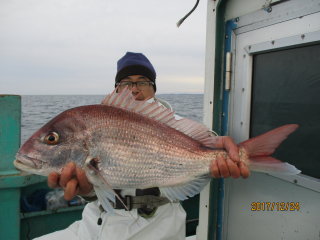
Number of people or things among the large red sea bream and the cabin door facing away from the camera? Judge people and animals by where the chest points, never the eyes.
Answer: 0

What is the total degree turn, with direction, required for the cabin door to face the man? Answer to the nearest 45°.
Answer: approximately 45° to its right

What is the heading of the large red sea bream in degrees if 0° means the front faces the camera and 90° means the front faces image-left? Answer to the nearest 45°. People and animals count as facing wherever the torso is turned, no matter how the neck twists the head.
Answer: approximately 90°

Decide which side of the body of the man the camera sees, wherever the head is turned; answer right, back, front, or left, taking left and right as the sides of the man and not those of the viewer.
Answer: front

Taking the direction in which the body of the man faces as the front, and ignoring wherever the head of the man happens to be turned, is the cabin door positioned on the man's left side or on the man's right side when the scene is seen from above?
on the man's left side

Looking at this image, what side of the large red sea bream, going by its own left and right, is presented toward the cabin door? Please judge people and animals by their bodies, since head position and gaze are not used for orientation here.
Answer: back

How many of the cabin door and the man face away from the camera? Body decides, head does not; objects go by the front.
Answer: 0

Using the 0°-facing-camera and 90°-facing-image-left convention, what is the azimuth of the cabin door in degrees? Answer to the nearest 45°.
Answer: approximately 45°

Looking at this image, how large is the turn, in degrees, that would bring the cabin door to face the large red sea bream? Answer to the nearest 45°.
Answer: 0° — it already faces it

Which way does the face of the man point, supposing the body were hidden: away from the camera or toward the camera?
toward the camera
